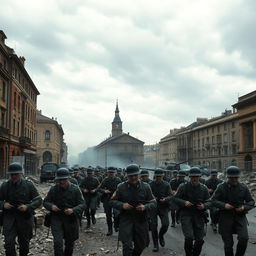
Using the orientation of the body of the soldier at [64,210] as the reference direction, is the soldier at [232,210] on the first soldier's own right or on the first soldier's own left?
on the first soldier's own left

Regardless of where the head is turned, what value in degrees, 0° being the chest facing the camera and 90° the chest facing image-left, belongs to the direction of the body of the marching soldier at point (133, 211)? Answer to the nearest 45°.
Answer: approximately 0°

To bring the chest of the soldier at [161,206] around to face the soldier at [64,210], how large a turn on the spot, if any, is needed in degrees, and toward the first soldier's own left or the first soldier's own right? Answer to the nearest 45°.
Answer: approximately 45° to the first soldier's own right

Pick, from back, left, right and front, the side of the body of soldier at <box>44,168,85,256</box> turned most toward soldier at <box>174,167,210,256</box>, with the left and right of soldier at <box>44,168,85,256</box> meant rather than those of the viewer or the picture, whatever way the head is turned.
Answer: left

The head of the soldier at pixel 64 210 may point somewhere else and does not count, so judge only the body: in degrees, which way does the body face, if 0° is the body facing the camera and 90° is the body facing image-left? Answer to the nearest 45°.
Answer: approximately 0°
